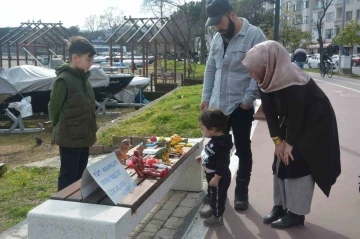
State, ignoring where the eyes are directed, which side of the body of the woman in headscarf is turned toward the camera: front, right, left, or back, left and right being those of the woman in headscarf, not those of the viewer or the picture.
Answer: left

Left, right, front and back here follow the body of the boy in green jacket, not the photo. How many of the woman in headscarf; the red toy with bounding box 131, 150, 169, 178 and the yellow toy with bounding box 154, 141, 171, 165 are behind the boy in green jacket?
0

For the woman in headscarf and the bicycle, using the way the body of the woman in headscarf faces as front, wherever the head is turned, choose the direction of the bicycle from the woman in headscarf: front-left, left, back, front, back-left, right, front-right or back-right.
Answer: right

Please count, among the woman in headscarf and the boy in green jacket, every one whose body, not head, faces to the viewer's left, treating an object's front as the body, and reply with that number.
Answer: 1

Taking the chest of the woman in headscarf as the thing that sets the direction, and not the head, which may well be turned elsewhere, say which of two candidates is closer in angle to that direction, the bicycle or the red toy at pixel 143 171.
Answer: the red toy

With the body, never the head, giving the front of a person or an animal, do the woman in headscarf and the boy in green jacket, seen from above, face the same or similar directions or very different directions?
very different directions

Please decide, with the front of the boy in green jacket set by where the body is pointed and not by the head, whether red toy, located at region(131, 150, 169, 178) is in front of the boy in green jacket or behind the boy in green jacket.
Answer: in front

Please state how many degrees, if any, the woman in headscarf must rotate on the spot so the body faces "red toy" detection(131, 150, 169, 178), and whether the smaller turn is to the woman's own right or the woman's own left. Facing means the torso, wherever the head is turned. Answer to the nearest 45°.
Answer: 0° — they already face it

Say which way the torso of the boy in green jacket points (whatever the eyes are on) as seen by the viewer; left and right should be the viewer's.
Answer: facing the viewer and to the right of the viewer

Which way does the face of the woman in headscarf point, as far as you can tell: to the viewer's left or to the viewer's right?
to the viewer's left

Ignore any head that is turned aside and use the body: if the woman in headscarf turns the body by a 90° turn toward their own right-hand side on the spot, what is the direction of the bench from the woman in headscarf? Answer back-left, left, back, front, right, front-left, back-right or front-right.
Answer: back-left
